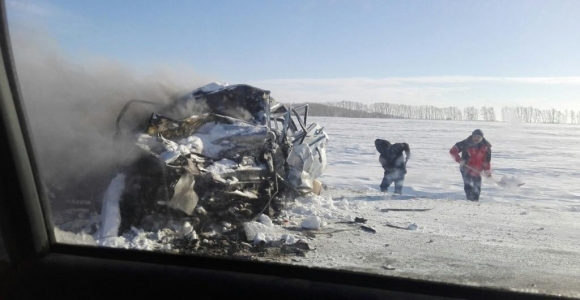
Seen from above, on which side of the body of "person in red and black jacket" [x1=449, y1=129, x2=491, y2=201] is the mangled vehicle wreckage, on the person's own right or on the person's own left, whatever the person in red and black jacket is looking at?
on the person's own right

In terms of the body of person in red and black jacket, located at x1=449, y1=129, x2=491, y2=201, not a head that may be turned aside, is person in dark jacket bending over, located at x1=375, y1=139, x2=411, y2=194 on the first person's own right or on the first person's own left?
on the first person's own right

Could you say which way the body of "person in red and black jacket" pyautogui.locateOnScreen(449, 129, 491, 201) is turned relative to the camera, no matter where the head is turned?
toward the camera
